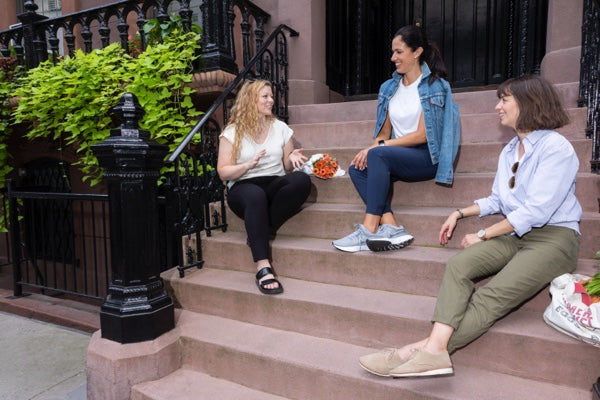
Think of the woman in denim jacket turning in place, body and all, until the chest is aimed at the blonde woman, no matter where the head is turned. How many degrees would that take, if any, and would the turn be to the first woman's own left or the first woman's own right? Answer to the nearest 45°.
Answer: approximately 45° to the first woman's own right

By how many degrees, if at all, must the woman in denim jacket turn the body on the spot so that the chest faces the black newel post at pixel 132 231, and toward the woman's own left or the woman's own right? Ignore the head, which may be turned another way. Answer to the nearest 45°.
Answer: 0° — they already face it

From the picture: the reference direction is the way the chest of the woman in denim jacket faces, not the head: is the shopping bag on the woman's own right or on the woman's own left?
on the woman's own left

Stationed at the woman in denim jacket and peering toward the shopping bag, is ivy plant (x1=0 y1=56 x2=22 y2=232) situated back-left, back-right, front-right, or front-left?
back-right

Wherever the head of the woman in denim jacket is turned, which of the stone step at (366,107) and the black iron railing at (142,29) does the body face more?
the black iron railing

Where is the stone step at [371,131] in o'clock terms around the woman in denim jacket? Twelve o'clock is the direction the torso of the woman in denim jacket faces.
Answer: The stone step is roughly at 4 o'clock from the woman in denim jacket.

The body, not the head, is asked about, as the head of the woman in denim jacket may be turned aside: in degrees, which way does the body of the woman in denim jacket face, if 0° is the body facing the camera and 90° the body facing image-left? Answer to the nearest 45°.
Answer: approximately 45°

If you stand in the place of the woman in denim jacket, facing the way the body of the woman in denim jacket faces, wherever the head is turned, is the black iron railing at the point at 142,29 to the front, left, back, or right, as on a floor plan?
right
